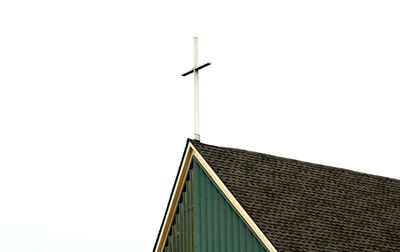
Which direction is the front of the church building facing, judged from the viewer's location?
facing the viewer and to the left of the viewer
